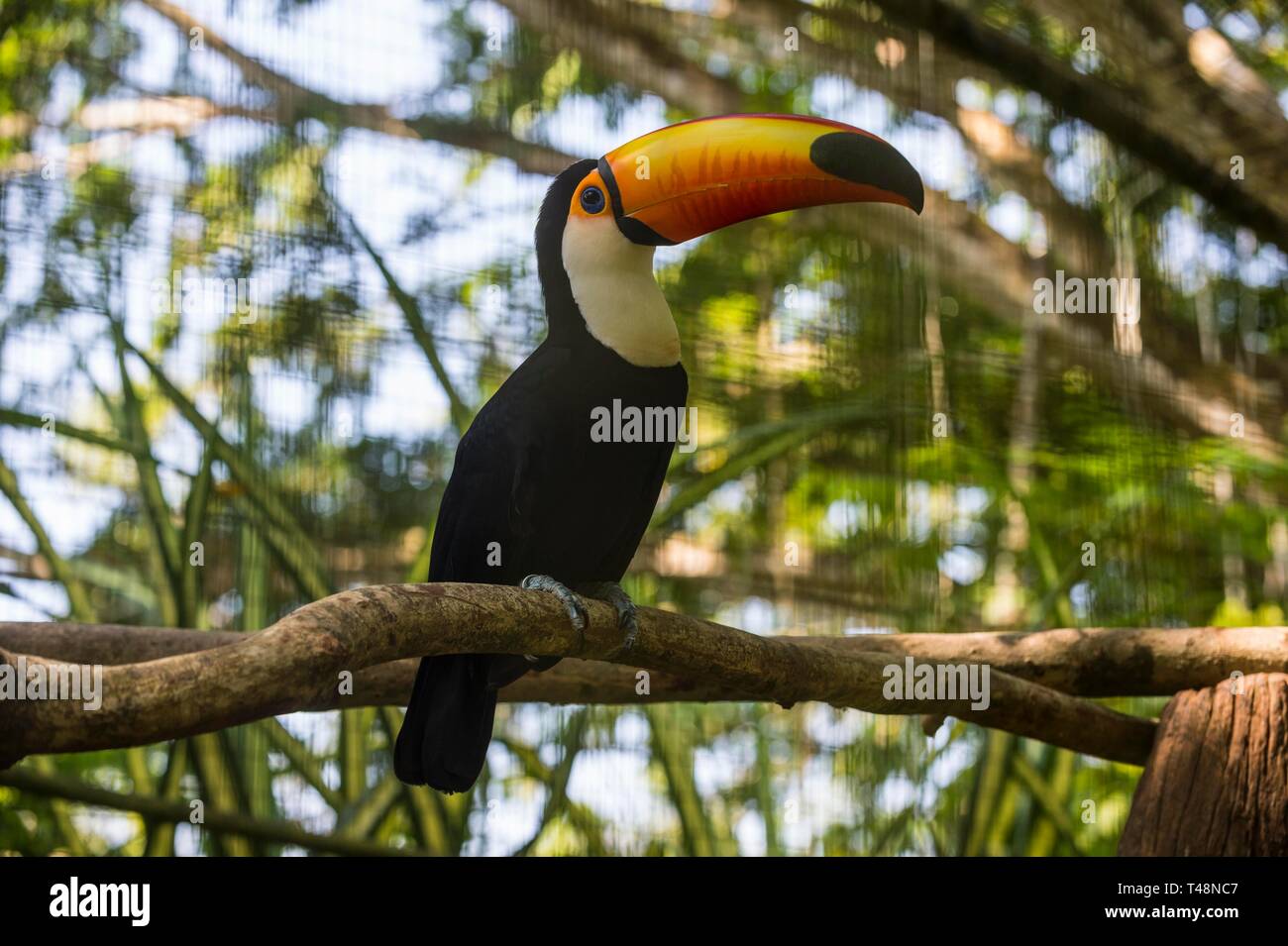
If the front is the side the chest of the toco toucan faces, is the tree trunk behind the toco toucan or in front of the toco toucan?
in front
